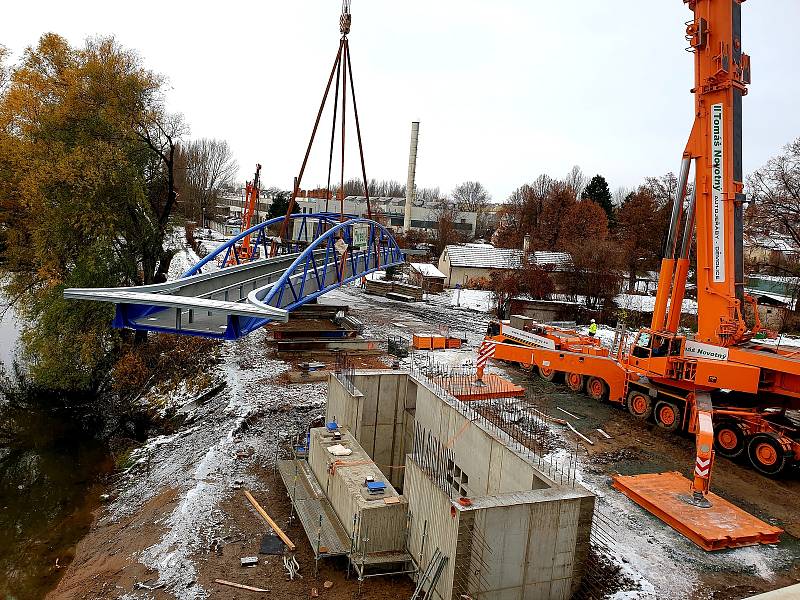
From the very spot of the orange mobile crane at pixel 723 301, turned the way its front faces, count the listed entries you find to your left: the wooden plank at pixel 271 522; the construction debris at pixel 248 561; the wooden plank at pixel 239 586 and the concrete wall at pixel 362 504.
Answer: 4

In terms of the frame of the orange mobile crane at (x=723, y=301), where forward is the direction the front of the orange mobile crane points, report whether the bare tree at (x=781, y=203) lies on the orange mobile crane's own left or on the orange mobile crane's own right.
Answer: on the orange mobile crane's own right

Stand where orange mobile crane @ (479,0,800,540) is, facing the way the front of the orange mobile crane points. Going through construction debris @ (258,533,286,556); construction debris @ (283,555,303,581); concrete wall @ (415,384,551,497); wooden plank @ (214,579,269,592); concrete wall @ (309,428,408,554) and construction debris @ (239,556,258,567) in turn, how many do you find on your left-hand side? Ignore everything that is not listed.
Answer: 6

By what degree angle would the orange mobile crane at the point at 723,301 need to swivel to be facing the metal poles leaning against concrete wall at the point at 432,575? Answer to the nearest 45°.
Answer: approximately 90° to its left

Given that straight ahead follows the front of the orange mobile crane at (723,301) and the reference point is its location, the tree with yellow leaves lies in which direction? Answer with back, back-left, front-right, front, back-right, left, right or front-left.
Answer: front-left

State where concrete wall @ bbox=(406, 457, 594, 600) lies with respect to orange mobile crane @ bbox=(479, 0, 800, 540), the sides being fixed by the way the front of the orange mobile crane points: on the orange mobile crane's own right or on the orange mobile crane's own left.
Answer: on the orange mobile crane's own left

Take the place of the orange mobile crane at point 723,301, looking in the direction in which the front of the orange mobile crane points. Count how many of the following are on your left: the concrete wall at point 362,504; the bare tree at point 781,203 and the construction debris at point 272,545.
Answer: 2

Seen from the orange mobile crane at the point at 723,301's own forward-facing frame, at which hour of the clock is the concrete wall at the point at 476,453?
The concrete wall is roughly at 9 o'clock from the orange mobile crane.

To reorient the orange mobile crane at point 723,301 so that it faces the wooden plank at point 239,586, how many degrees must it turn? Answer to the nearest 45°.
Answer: approximately 90° to its left

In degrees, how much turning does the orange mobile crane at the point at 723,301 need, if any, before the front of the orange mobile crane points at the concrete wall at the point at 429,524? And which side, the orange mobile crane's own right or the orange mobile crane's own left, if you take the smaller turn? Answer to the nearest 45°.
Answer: approximately 90° to the orange mobile crane's own left

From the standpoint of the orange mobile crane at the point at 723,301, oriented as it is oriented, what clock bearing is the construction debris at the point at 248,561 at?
The construction debris is roughly at 9 o'clock from the orange mobile crane.

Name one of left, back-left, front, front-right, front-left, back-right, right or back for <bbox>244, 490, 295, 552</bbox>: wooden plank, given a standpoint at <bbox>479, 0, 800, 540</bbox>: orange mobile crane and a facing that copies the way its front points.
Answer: left

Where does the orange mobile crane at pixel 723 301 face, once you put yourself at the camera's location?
facing away from the viewer and to the left of the viewer
